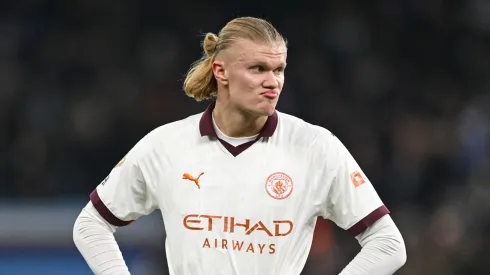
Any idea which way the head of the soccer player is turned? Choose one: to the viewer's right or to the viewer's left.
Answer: to the viewer's right

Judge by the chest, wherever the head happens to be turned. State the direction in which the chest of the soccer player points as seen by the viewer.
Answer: toward the camera
